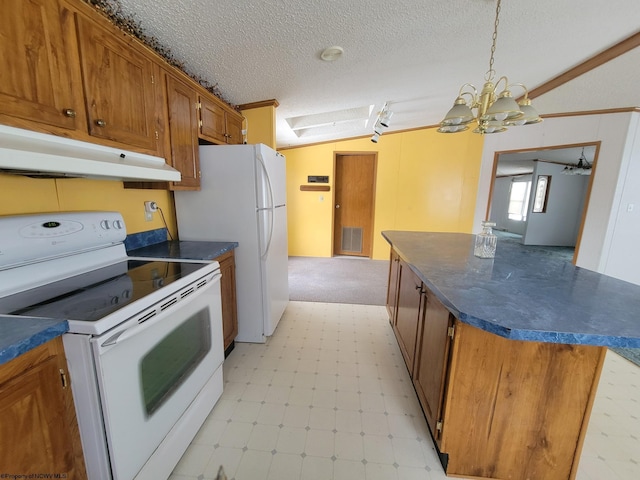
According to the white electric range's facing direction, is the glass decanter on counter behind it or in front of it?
in front

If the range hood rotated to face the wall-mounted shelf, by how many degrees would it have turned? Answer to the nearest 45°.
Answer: approximately 90° to its left

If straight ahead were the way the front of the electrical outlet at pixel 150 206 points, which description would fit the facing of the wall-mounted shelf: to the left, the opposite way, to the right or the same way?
to the right

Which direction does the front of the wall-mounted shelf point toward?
toward the camera

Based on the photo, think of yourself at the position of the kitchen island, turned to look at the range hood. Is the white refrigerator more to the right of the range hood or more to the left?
right

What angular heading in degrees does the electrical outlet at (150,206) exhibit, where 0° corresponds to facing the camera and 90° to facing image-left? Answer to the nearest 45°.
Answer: approximately 315°

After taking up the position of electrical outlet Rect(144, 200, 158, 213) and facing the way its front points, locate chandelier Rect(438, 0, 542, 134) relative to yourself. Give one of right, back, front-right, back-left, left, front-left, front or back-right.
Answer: front

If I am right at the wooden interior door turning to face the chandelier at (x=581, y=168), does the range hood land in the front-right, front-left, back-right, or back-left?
back-right

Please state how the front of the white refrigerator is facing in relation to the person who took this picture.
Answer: facing to the right of the viewer

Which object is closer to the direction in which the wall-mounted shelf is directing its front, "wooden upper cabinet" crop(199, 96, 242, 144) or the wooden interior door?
the wooden upper cabinet

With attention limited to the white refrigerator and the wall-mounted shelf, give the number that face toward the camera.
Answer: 1

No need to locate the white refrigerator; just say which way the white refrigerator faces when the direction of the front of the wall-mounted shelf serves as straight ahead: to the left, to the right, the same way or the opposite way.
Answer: to the left
